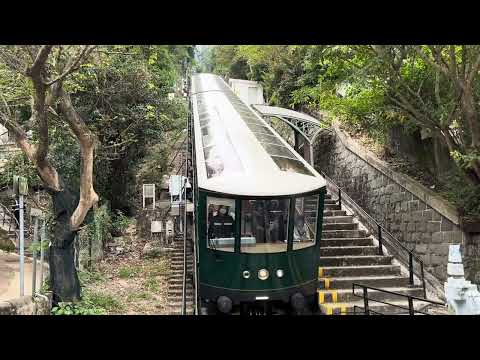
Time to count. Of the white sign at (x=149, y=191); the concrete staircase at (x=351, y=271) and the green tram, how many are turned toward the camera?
3

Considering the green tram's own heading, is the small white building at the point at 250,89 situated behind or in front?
behind

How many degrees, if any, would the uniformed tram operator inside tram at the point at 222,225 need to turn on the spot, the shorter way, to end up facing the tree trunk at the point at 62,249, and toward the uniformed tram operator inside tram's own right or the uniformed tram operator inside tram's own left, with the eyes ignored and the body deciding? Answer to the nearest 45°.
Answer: approximately 135° to the uniformed tram operator inside tram's own right

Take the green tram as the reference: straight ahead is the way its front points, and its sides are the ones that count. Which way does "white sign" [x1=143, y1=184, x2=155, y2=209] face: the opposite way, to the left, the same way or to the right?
the same way

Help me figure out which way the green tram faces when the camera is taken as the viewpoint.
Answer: facing the viewer

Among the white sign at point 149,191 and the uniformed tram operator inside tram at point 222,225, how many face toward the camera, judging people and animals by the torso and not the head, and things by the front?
2

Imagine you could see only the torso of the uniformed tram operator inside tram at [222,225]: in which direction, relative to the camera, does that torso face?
toward the camera

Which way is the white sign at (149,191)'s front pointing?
toward the camera

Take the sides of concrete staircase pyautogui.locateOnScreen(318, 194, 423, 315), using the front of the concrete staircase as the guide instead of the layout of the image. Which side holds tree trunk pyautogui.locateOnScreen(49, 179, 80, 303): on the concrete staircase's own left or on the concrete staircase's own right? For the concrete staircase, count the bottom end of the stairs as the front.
on the concrete staircase's own right

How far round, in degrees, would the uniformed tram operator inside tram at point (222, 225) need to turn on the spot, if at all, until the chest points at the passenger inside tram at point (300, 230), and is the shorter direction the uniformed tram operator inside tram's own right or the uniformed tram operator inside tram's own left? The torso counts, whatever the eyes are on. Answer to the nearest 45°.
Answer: approximately 90° to the uniformed tram operator inside tram's own left

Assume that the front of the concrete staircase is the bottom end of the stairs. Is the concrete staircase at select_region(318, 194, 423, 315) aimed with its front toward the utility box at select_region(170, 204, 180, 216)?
no

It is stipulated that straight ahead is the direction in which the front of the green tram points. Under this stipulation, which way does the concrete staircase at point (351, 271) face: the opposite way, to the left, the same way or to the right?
the same way

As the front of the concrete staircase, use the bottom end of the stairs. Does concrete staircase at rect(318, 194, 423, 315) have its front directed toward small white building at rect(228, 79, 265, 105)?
no

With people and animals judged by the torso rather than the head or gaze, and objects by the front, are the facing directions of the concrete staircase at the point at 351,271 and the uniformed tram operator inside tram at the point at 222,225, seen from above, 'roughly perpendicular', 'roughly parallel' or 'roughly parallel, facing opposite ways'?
roughly parallel

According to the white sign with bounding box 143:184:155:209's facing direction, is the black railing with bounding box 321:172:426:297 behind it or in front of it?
in front
